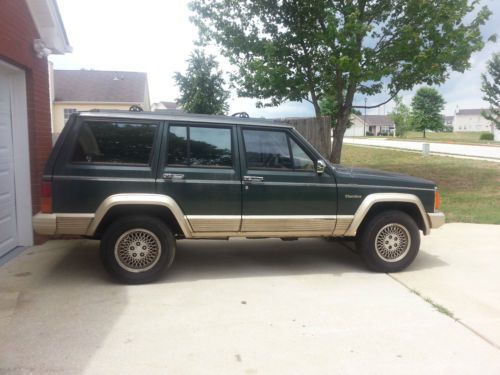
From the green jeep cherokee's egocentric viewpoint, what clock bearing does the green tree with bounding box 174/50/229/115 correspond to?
The green tree is roughly at 9 o'clock from the green jeep cherokee.

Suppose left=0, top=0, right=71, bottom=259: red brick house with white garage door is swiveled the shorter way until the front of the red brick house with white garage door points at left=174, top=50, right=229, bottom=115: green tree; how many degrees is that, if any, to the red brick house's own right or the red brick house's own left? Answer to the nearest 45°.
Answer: approximately 90° to the red brick house's own left

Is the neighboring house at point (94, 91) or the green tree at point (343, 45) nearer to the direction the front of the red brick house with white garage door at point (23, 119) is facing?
the green tree

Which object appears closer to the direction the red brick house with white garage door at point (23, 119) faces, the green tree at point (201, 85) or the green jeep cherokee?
the green jeep cherokee

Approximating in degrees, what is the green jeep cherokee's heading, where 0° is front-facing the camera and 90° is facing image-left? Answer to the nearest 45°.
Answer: approximately 270°

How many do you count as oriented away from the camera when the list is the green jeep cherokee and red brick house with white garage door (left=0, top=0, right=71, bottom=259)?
0

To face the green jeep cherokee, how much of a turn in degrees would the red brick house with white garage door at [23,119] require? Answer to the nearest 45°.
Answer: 0° — it already faces it

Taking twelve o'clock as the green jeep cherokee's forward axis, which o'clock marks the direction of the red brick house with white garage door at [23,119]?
The red brick house with white garage door is roughly at 7 o'clock from the green jeep cherokee.

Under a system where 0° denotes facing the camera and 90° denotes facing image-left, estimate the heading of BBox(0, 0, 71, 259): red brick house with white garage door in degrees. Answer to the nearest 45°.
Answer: approximately 315°
